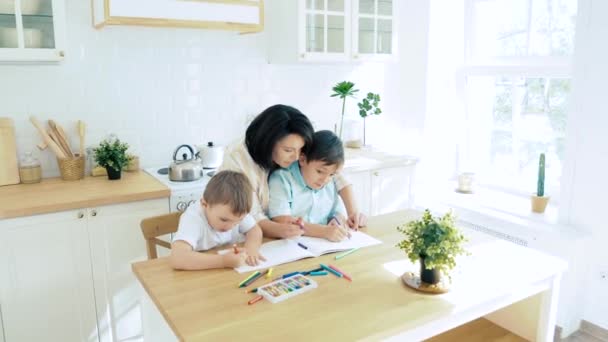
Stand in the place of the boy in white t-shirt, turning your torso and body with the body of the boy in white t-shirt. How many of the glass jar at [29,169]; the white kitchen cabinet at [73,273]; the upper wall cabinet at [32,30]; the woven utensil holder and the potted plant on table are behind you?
4

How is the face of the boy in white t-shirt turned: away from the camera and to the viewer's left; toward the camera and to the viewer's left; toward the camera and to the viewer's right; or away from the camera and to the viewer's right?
toward the camera and to the viewer's right

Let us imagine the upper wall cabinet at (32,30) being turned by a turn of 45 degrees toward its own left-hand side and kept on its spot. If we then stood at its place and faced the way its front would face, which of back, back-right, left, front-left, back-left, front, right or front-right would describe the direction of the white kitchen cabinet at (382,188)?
front-left

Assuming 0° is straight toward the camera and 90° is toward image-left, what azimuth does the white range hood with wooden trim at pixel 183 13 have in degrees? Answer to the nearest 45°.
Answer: approximately 0°

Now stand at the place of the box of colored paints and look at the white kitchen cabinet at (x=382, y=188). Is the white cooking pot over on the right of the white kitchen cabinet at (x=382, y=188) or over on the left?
left

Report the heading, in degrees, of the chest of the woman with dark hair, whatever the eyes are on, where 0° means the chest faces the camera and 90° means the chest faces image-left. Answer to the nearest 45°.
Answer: approximately 315°

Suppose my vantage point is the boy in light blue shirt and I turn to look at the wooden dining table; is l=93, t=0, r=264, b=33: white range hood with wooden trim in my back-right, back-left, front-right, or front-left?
back-right

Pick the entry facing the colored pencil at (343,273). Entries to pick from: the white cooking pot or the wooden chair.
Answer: the wooden chair
